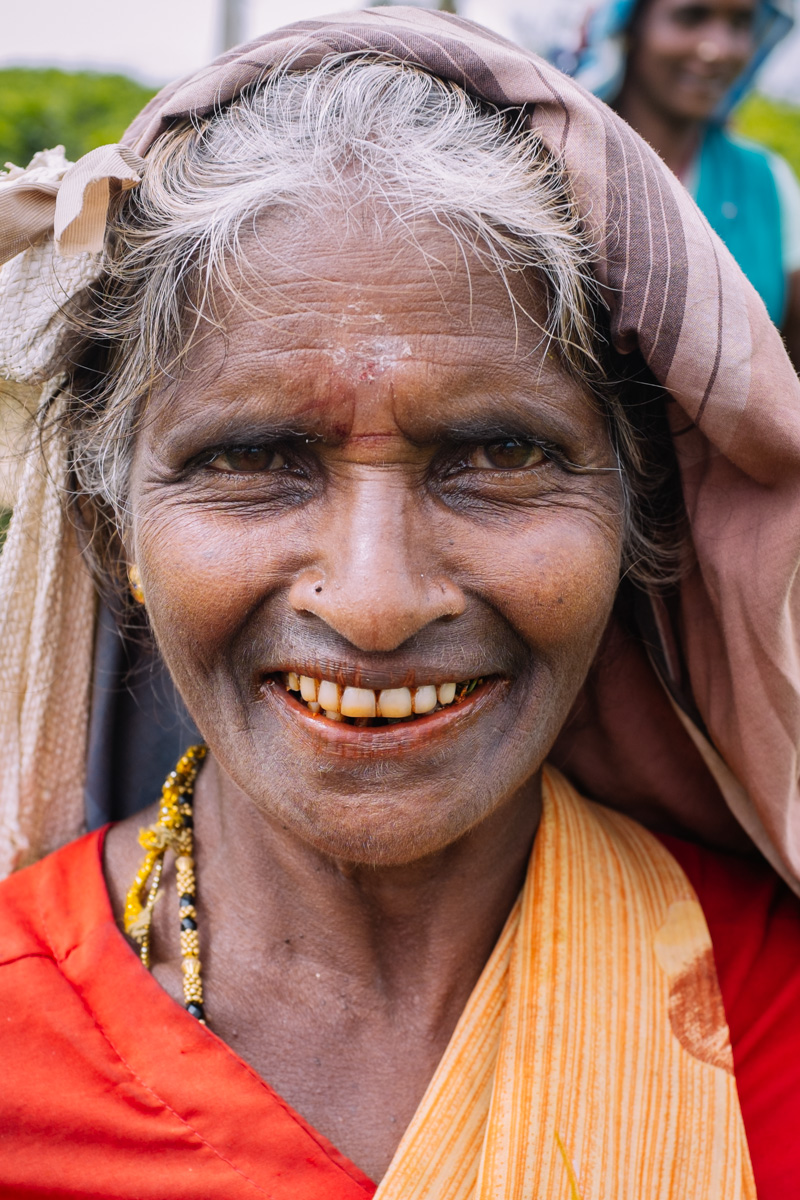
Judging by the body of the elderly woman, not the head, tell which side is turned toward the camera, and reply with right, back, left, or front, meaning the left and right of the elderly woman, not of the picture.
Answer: front

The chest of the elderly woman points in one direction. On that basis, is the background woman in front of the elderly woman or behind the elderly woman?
behind
